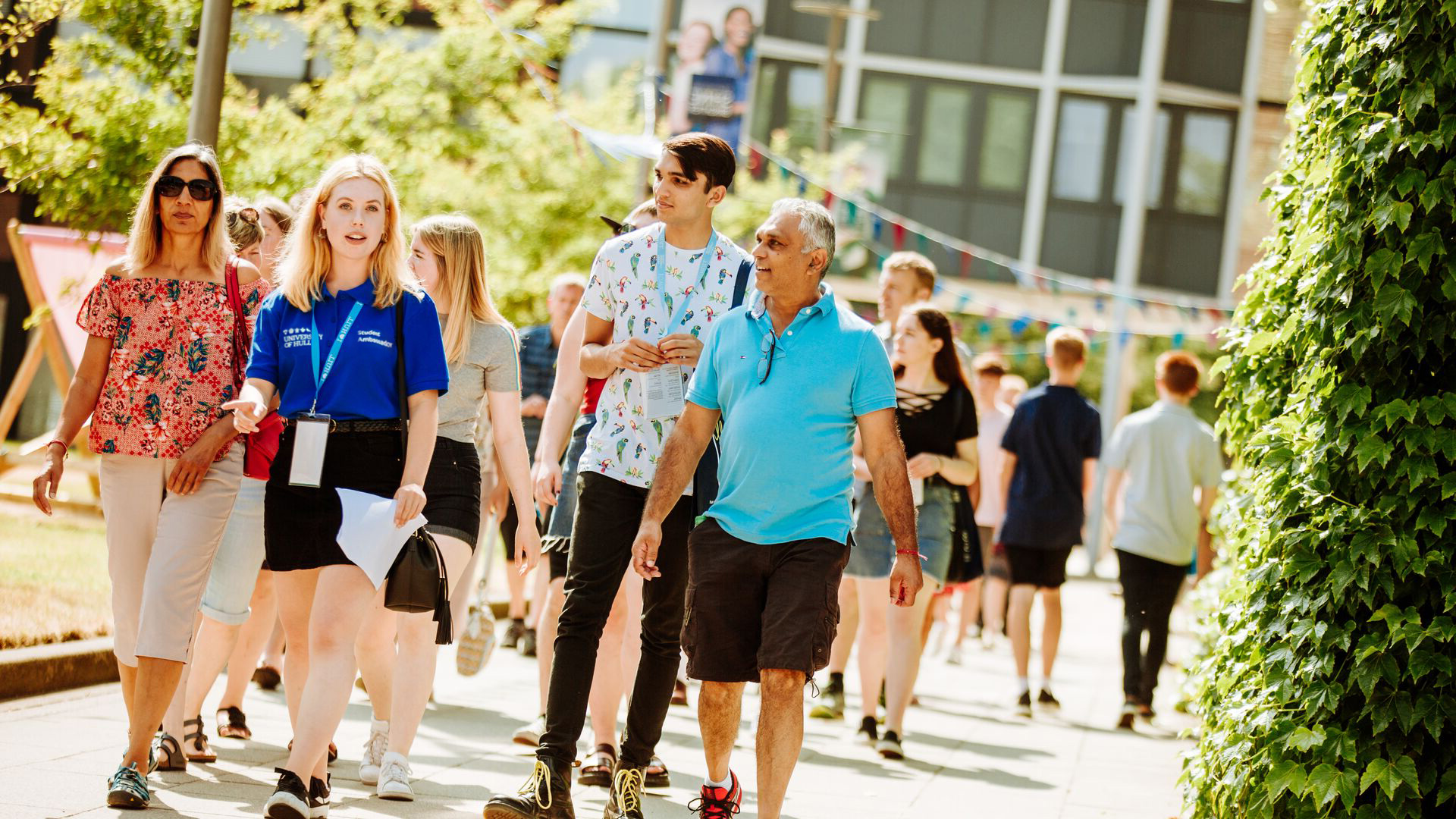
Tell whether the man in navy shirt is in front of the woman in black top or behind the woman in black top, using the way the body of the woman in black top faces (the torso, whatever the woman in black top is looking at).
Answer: behind

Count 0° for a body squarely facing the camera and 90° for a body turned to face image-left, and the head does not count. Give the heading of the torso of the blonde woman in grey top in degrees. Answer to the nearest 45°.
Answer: approximately 45°

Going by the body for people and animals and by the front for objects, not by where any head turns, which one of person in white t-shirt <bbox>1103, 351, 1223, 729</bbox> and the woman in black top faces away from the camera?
the person in white t-shirt

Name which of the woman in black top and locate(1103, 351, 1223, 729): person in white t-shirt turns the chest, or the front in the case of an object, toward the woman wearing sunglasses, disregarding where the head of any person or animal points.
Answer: the woman in black top

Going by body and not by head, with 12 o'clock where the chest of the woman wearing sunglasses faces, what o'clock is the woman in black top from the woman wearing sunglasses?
The woman in black top is roughly at 8 o'clock from the woman wearing sunglasses.

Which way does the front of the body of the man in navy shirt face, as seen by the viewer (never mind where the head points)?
away from the camera

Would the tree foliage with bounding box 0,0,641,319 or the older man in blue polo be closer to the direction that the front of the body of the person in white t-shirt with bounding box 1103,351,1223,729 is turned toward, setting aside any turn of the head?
the tree foliage

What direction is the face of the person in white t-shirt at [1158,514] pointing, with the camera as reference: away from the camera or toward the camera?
away from the camera

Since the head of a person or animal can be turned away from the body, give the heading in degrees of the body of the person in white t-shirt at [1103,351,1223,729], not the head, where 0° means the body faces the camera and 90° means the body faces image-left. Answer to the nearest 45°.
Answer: approximately 180°

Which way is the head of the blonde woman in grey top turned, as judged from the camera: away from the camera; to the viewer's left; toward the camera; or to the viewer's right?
to the viewer's left

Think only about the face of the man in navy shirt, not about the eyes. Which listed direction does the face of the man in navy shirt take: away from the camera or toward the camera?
away from the camera

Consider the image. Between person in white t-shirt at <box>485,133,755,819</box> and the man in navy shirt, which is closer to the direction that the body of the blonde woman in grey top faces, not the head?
the person in white t-shirt

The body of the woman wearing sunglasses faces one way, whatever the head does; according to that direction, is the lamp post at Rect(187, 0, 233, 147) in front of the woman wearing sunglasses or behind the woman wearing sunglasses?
behind
